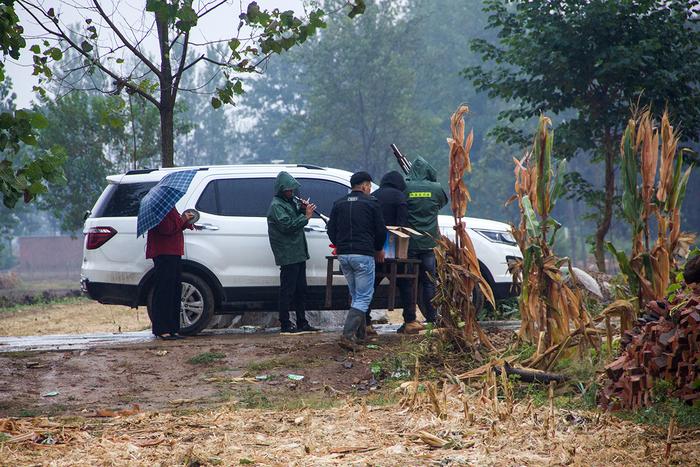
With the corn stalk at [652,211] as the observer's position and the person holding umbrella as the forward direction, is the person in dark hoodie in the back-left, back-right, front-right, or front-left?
front-right

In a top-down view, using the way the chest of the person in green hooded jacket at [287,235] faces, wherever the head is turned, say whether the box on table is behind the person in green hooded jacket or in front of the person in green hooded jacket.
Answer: in front

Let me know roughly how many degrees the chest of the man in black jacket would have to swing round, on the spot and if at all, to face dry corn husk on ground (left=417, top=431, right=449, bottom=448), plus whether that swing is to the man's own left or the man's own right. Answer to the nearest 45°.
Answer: approximately 135° to the man's own right

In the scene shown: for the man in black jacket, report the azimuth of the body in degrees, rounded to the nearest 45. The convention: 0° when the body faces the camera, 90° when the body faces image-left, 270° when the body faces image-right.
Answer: approximately 225°

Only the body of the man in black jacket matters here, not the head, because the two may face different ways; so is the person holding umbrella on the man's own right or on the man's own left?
on the man's own left

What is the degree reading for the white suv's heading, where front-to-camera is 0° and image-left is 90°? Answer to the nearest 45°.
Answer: approximately 270°

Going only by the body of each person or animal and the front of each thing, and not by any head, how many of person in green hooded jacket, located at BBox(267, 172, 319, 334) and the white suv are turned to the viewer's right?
2

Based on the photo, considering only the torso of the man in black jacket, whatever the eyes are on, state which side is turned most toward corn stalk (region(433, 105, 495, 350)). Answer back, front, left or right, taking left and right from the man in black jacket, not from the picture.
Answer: right

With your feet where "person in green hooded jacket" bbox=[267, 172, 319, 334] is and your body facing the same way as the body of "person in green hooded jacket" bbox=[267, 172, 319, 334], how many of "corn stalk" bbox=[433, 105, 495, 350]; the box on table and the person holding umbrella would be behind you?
1

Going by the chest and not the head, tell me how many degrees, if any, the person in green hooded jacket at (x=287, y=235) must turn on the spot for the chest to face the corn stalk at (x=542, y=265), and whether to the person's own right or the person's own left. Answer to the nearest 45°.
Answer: approximately 45° to the person's own right

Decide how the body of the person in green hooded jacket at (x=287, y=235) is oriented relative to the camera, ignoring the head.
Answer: to the viewer's right
